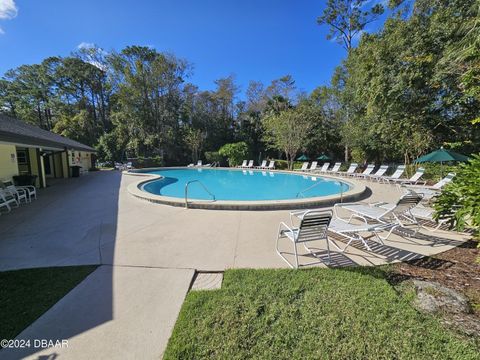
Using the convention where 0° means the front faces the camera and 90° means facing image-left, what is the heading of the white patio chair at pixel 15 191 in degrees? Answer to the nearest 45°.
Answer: approximately 315°

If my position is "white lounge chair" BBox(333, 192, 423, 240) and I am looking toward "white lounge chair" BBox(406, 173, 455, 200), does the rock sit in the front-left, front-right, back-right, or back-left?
back-right

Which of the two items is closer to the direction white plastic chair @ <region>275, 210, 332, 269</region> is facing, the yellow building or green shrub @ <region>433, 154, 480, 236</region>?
the yellow building

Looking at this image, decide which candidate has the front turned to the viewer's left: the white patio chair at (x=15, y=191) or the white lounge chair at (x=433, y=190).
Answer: the white lounge chair at (x=433, y=190)

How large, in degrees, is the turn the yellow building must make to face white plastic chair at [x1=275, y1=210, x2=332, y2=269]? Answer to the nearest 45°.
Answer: approximately 45° to its right

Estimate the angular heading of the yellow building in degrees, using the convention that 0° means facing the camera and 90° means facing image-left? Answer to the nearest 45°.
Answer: approximately 315°

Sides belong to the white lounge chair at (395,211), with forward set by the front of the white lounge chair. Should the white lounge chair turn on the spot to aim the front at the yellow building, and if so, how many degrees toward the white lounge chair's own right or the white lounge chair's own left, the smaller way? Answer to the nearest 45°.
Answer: approximately 45° to the white lounge chair's own left

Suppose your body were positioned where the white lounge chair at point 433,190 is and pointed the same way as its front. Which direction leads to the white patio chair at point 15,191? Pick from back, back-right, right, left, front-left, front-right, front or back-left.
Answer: front-left

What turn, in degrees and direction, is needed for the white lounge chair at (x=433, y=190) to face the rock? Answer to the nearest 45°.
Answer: approximately 90° to its left

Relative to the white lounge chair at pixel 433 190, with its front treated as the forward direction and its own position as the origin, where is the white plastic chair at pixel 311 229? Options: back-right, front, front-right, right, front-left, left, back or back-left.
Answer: left

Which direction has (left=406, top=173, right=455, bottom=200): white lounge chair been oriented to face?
to the viewer's left

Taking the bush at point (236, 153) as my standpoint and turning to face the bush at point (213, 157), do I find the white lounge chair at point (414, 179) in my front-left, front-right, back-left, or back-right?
back-left
